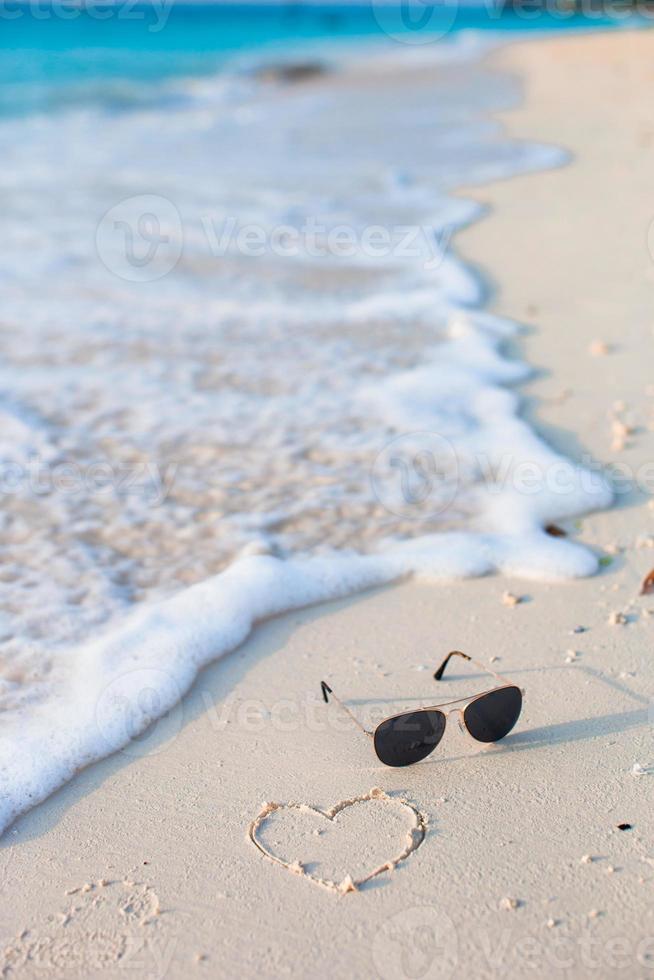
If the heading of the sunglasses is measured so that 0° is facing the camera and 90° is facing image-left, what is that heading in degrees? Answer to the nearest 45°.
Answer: approximately 315°
